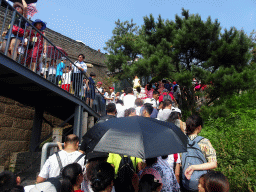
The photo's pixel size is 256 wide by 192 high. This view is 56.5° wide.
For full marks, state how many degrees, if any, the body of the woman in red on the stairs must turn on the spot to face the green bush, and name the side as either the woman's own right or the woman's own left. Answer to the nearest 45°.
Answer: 0° — they already face it

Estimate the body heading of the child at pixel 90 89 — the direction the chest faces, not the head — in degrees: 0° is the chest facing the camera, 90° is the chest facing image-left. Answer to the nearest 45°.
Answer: approximately 315°

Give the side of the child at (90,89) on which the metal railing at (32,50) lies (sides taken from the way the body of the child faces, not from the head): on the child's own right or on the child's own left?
on the child's own right

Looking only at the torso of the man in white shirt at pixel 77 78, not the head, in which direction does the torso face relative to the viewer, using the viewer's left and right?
facing the viewer and to the right of the viewer

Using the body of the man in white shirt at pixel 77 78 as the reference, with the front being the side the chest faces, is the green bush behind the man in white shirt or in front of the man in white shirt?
in front

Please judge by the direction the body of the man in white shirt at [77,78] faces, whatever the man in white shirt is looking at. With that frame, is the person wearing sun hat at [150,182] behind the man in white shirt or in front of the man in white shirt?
in front

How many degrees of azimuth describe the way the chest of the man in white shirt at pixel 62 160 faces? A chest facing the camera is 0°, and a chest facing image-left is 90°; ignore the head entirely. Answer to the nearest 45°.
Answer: approximately 180°

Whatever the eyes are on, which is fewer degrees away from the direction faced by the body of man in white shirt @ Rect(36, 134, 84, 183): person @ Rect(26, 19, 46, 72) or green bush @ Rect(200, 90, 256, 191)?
the person

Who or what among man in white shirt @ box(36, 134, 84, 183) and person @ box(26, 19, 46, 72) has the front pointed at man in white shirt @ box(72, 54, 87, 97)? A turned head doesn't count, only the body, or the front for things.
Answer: man in white shirt @ box(36, 134, 84, 183)

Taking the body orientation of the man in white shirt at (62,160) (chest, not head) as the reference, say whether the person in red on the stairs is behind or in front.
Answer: in front
